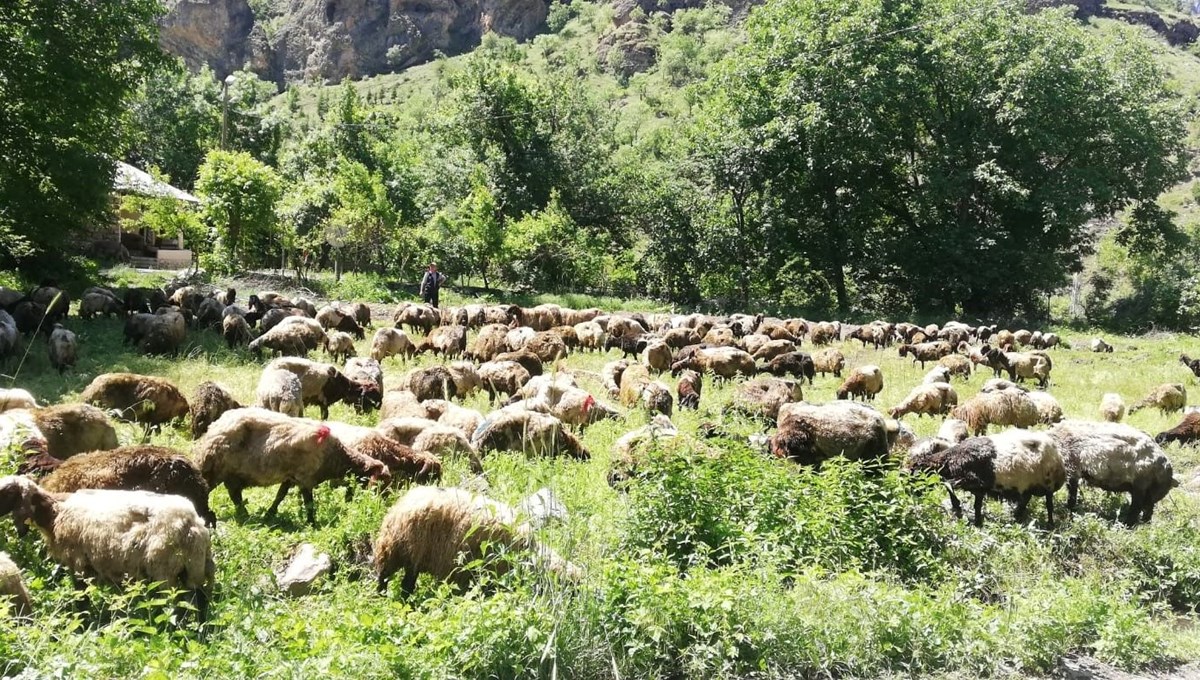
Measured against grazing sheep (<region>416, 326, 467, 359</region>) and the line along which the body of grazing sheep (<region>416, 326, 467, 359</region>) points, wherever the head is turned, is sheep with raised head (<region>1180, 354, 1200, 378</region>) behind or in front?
behind

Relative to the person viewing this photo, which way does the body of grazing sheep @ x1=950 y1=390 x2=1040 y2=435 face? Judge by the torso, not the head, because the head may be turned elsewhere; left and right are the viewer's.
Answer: facing to the left of the viewer

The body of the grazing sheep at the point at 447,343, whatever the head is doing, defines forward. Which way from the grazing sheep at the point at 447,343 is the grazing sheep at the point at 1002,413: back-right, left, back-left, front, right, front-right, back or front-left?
back-left

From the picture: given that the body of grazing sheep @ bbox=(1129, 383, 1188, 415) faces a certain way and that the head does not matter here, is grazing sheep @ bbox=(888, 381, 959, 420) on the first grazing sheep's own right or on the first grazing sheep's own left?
on the first grazing sheep's own left

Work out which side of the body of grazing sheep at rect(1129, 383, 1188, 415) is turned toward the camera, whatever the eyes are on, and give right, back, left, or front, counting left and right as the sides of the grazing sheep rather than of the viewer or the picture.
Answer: left

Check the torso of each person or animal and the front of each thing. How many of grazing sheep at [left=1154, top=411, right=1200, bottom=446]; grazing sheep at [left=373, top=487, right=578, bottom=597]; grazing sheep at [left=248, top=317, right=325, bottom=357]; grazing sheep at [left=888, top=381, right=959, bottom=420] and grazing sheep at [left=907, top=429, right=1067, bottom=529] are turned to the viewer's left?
4

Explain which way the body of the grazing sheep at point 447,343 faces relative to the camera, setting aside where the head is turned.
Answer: to the viewer's left

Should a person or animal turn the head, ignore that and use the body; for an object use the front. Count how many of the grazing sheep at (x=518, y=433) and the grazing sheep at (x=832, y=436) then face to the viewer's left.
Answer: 1

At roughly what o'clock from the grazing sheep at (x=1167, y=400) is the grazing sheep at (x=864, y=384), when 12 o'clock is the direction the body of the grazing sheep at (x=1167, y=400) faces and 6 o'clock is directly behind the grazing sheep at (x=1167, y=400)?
the grazing sheep at (x=864, y=384) is roughly at 11 o'clock from the grazing sheep at (x=1167, y=400).

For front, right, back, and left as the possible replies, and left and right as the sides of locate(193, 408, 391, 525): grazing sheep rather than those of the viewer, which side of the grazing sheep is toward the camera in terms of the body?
right

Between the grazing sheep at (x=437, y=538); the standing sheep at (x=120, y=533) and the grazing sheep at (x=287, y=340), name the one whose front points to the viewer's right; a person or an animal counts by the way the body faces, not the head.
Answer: the grazing sheep at (x=437, y=538)

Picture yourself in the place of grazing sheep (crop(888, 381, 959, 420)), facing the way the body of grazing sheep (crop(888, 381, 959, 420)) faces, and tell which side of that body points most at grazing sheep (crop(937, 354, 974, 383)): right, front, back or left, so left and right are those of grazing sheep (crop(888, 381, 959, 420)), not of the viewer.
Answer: right

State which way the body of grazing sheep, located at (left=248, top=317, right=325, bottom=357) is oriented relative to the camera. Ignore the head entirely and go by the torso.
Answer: to the viewer's left

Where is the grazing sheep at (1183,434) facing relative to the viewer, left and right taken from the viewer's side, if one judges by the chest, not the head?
facing to the left of the viewer

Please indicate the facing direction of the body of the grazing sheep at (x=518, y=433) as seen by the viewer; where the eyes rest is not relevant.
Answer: to the viewer's right

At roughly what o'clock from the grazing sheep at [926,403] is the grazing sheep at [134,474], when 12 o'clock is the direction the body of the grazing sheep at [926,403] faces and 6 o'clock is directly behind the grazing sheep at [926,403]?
the grazing sheep at [134,474] is roughly at 10 o'clock from the grazing sheep at [926,403].

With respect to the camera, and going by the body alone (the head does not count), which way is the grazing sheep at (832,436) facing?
to the viewer's left
